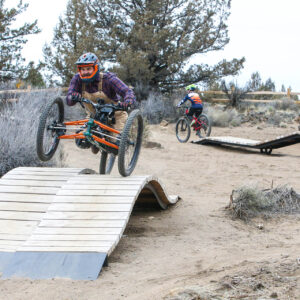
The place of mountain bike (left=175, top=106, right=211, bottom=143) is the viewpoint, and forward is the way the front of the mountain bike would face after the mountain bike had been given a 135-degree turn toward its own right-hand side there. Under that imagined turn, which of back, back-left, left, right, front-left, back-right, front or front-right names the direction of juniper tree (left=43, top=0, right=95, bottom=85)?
front-left

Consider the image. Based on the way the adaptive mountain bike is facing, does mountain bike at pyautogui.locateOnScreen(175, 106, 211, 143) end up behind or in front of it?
behind

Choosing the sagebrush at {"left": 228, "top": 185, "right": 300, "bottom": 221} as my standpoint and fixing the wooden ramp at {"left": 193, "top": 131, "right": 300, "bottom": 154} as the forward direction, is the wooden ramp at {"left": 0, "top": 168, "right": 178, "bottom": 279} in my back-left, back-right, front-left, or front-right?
back-left

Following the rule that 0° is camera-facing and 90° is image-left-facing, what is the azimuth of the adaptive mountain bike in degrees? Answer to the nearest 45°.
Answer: approximately 45°

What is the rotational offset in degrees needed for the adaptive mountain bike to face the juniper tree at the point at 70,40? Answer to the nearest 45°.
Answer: approximately 135° to its right

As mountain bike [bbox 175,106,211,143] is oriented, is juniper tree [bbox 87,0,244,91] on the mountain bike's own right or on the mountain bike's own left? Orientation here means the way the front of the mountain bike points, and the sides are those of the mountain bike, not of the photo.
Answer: on the mountain bike's own right

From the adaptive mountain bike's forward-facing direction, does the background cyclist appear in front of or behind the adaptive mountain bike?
behind

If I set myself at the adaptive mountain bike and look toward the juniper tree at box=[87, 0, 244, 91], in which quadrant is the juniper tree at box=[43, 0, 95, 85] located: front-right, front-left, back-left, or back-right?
front-left

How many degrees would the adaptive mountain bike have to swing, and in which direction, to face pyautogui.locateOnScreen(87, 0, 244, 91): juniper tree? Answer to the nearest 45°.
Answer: approximately 135° to its right

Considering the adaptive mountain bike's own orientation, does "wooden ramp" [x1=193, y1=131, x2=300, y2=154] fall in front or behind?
behind
